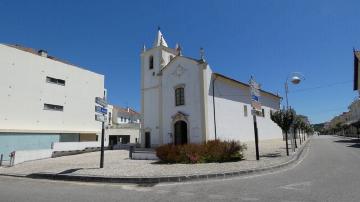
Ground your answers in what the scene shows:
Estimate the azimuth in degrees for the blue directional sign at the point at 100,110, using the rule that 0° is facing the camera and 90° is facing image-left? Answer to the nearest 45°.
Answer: approximately 0°

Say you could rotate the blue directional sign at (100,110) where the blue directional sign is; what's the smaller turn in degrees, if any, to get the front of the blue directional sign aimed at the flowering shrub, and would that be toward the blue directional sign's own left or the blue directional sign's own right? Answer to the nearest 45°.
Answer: approximately 90° to the blue directional sign's own left

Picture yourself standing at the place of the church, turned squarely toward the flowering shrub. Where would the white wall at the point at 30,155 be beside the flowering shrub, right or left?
right

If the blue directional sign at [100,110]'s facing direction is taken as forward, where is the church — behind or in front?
behind

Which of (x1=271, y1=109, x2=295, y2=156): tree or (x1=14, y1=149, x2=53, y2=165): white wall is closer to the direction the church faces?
the white wall

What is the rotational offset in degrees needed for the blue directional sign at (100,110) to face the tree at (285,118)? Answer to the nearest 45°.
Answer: approximately 90° to its left

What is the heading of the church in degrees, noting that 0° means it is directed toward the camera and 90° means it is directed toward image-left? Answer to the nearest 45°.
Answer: approximately 45°

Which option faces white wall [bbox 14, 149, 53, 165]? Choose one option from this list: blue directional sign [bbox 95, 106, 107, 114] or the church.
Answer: the church

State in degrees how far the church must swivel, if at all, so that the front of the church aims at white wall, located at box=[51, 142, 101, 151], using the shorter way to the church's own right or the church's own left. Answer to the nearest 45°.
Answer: approximately 45° to the church's own right
